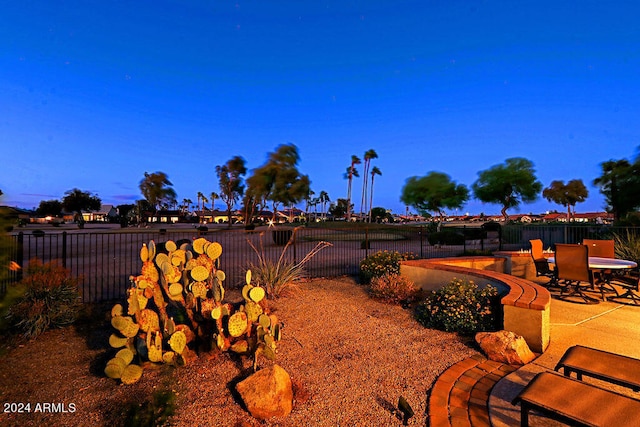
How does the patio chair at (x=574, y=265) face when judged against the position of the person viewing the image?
facing away from the viewer and to the right of the viewer

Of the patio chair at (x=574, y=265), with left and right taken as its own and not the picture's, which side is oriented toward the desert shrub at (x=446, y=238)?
front

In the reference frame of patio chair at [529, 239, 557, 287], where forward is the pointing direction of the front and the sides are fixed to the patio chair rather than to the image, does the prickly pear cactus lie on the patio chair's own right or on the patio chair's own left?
on the patio chair's own right

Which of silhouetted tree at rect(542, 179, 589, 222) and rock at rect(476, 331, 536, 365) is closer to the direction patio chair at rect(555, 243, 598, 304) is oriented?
the silhouetted tree

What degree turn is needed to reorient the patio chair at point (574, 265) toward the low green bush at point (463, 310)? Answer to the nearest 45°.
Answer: approximately 180°

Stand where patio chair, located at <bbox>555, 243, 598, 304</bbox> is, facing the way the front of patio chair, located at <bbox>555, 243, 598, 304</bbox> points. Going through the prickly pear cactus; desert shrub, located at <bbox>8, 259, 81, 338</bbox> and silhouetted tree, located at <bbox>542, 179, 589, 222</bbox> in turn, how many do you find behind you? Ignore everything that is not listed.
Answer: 2

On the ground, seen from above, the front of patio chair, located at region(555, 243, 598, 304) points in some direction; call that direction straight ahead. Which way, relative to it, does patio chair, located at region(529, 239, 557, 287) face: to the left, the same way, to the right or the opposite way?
to the right

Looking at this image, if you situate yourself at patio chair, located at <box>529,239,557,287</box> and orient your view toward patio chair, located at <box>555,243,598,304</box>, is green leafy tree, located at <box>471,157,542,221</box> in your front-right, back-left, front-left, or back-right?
back-left

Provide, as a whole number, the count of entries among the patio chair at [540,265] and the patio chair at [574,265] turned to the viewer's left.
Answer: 0

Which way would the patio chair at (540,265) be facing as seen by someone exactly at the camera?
facing the viewer and to the right of the viewer

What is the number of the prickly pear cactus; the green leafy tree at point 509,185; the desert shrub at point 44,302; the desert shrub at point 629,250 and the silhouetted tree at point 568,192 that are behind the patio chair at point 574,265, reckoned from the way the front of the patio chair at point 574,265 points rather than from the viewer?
2
